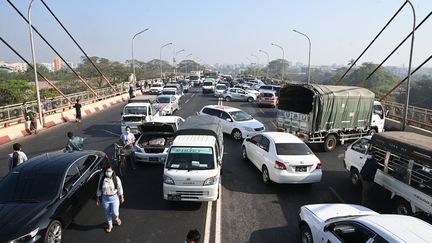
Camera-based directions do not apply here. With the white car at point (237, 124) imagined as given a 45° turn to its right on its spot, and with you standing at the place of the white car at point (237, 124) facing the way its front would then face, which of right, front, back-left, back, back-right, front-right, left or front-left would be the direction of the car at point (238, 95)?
back

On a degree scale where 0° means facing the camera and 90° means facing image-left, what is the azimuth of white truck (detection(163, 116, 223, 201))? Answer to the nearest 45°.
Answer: approximately 0°

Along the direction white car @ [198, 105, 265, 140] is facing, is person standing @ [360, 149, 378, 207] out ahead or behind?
ahead

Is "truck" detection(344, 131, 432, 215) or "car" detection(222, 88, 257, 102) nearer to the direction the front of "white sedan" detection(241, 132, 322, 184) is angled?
the car

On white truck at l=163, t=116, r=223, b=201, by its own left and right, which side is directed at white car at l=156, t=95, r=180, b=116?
back

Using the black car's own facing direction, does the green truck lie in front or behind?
behind

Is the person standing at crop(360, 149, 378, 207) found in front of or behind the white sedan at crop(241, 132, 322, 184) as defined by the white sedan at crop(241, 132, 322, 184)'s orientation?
behind

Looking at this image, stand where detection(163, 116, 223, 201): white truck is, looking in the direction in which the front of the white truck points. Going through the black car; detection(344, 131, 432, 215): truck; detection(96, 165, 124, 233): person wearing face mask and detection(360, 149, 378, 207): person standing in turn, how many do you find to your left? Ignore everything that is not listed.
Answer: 2
